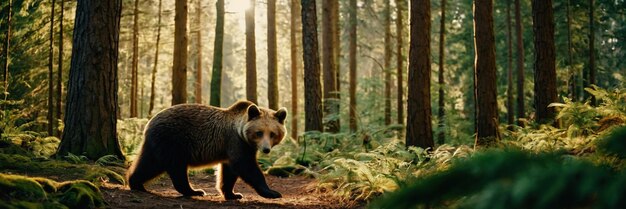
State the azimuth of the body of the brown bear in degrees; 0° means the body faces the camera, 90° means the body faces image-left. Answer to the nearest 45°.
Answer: approximately 270°
